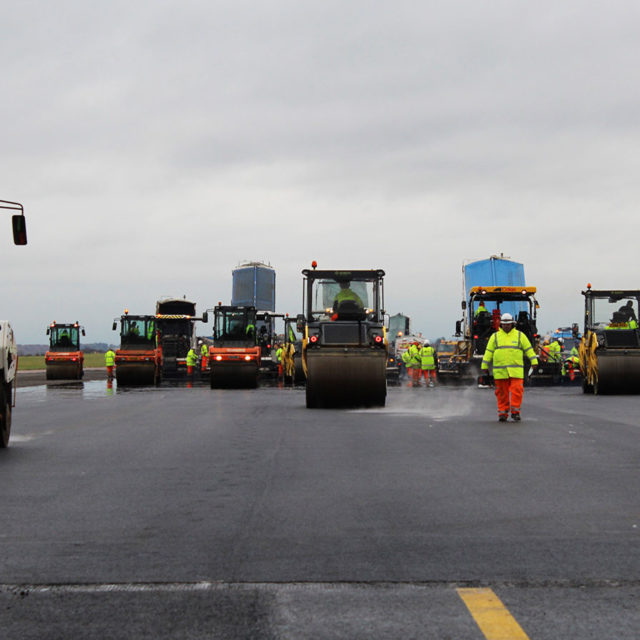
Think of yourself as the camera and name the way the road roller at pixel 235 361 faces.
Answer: facing the viewer

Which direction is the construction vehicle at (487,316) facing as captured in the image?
away from the camera

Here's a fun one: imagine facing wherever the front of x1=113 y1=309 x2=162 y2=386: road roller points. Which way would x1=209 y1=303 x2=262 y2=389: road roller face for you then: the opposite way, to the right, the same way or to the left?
the same way

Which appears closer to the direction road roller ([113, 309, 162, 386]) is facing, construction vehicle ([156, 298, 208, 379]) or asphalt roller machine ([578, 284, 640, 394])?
the asphalt roller machine

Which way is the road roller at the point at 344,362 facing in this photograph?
away from the camera

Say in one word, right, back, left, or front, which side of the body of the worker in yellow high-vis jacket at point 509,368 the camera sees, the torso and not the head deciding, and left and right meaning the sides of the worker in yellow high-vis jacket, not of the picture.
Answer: front

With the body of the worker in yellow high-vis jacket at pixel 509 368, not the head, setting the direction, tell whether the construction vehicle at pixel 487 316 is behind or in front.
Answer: behind

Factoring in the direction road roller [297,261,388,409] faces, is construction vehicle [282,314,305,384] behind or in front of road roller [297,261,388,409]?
in front

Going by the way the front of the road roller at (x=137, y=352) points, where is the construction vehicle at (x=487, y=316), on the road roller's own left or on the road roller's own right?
on the road roller's own left

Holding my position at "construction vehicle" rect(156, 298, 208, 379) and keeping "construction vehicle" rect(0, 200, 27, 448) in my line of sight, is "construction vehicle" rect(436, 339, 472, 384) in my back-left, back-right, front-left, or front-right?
front-left

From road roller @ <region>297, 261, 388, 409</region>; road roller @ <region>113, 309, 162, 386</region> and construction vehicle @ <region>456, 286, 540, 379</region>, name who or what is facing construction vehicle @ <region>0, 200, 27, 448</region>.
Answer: road roller @ <region>113, 309, 162, 386</region>

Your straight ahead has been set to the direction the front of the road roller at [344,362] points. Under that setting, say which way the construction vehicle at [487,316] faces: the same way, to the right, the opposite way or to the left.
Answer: the same way
